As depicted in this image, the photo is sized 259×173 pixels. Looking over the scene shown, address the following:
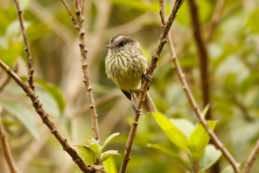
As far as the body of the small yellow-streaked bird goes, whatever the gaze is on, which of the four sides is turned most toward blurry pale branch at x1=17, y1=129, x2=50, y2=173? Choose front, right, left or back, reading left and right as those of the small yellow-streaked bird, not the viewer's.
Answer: right

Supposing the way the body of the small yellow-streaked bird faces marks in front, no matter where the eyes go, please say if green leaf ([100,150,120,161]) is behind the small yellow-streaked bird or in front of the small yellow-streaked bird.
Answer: in front

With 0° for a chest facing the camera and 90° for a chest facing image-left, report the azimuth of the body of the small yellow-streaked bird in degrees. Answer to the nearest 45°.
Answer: approximately 45°

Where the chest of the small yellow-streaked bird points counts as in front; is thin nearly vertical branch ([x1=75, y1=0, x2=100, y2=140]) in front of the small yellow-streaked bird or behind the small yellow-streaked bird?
in front
